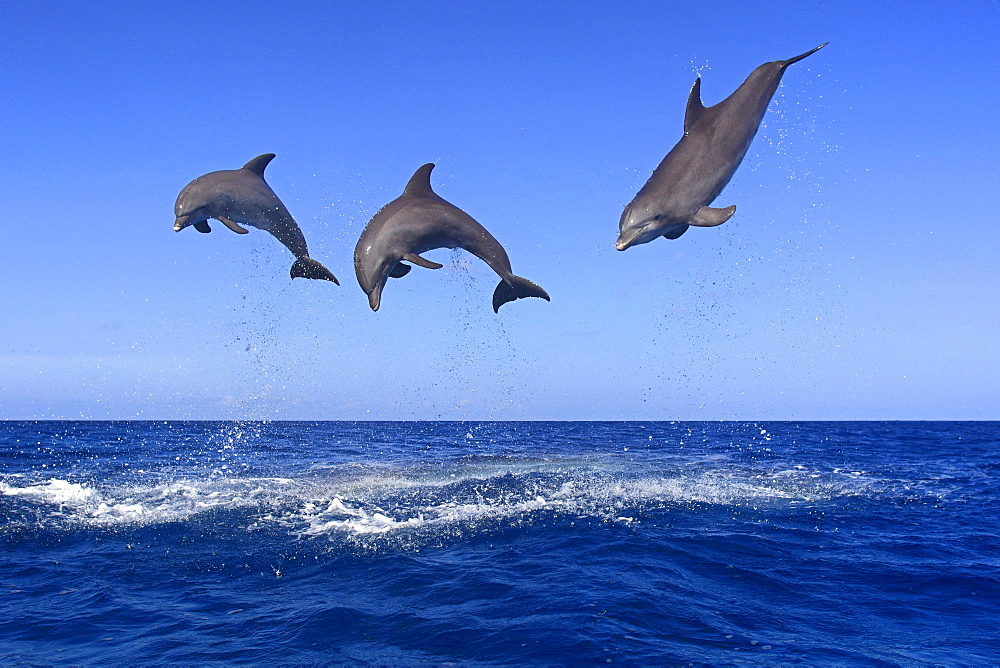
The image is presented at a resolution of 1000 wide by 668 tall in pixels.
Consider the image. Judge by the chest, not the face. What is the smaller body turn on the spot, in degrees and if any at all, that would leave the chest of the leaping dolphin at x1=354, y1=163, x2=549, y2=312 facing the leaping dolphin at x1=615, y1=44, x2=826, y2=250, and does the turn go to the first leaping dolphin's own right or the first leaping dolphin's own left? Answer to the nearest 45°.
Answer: approximately 135° to the first leaping dolphin's own left

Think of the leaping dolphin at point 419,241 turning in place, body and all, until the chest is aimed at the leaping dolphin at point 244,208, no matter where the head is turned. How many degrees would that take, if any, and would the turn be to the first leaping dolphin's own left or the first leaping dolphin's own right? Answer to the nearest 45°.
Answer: approximately 45° to the first leaping dolphin's own right

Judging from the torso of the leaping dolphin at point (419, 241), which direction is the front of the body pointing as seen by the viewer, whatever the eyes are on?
to the viewer's left
